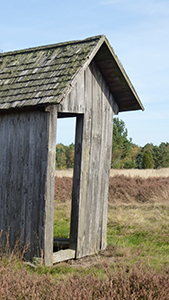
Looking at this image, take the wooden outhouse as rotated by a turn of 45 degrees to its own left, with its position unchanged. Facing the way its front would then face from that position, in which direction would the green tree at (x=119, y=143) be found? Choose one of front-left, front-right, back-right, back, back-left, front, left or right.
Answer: left

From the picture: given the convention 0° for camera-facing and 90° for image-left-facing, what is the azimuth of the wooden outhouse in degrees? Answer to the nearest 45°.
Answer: approximately 315°
